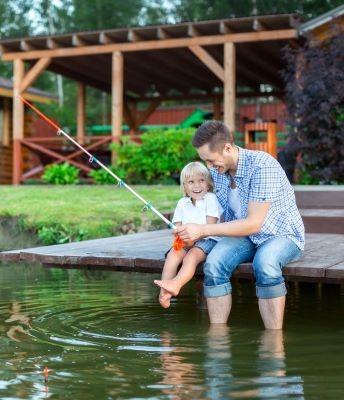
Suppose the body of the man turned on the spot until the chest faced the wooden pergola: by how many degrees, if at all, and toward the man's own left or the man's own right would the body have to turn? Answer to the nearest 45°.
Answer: approximately 135° to the man's own right

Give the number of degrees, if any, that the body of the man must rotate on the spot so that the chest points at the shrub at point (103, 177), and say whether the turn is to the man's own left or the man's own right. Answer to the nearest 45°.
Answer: approximately 135° to the man's own right

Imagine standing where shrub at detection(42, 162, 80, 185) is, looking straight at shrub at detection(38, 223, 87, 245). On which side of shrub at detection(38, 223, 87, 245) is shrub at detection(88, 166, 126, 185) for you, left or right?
left

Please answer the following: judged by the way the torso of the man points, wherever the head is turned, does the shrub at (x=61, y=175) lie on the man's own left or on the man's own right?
on the man's own right

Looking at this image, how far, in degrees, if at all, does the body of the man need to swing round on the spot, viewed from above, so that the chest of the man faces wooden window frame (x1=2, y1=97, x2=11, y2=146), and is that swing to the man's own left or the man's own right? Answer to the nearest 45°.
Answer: approximately 135° to the man's own right

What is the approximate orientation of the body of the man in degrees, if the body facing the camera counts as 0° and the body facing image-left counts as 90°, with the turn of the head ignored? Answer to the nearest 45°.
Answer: approximately 45°

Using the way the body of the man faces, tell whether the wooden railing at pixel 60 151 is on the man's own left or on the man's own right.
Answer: on the man's own right

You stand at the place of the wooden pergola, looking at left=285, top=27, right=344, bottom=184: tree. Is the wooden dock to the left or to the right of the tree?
right

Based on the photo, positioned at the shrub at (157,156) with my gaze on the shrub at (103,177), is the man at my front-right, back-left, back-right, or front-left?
back-left

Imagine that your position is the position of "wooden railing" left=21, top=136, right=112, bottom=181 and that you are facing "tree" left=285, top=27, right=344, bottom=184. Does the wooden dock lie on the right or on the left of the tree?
right

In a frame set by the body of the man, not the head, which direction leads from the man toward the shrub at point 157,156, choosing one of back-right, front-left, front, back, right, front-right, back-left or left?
back-right

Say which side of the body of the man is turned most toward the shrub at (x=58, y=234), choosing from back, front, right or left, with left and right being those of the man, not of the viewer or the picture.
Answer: right
